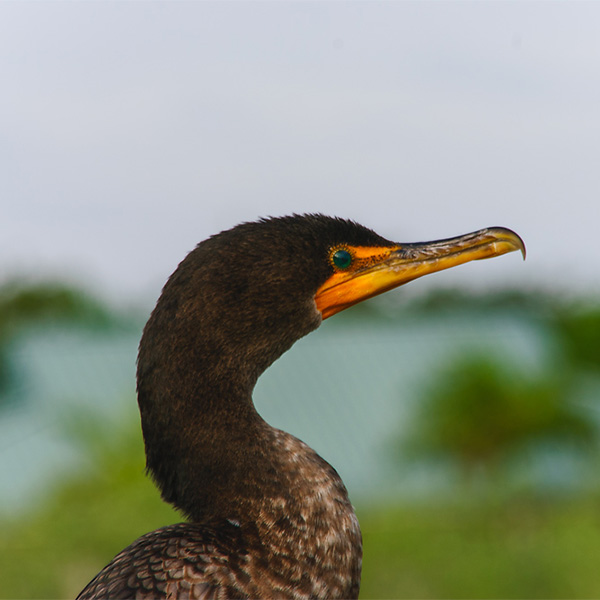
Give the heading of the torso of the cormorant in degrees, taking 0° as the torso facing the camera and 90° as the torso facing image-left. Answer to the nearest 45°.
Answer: approximately 270°
